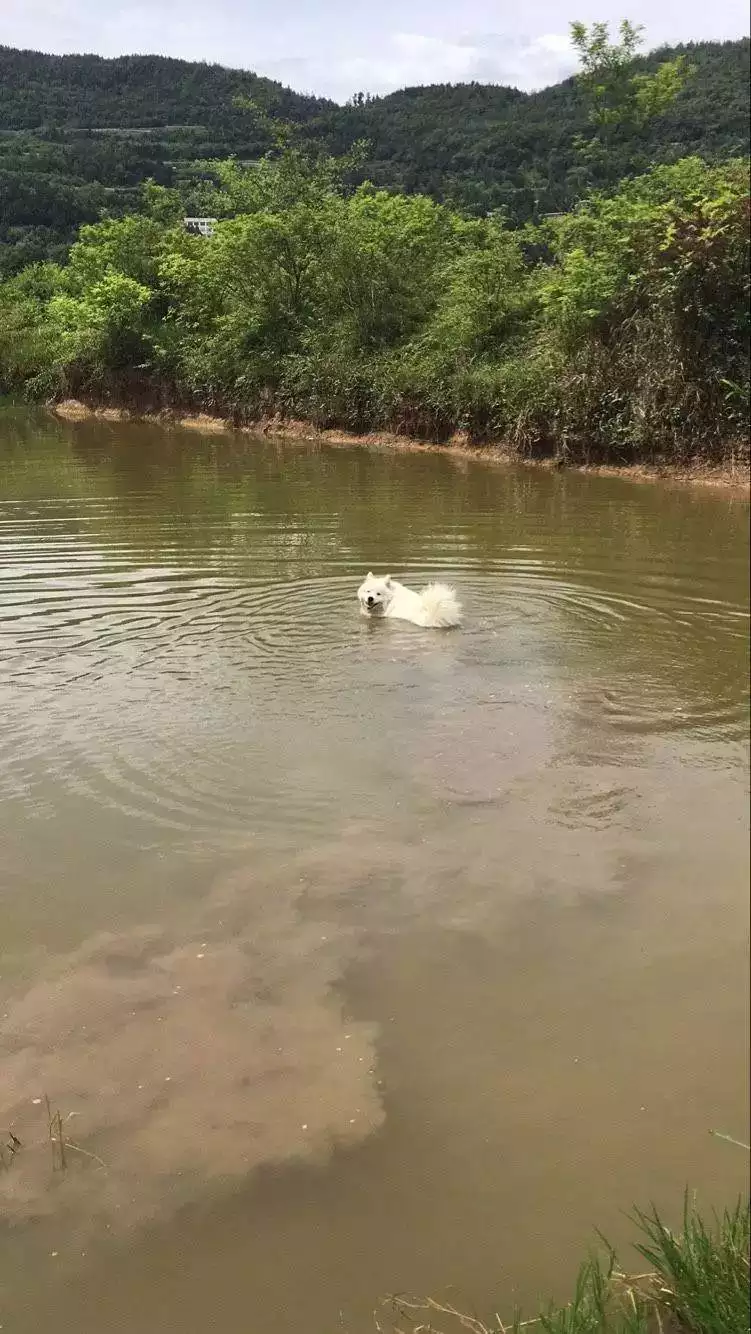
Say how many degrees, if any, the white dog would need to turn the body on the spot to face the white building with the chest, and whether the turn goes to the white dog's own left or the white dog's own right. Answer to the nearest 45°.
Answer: approximately 90° to the white dog's own right

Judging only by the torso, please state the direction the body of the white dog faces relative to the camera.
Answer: to the viewer's left

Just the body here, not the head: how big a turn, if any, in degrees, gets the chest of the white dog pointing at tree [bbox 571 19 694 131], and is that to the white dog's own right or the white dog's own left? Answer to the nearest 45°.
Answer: approximately 90° to the white dog's own right
